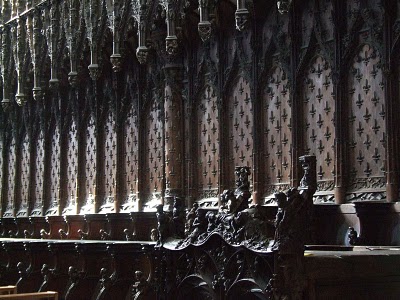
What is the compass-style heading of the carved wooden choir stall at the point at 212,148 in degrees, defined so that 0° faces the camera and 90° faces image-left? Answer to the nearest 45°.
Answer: approximately 45°
